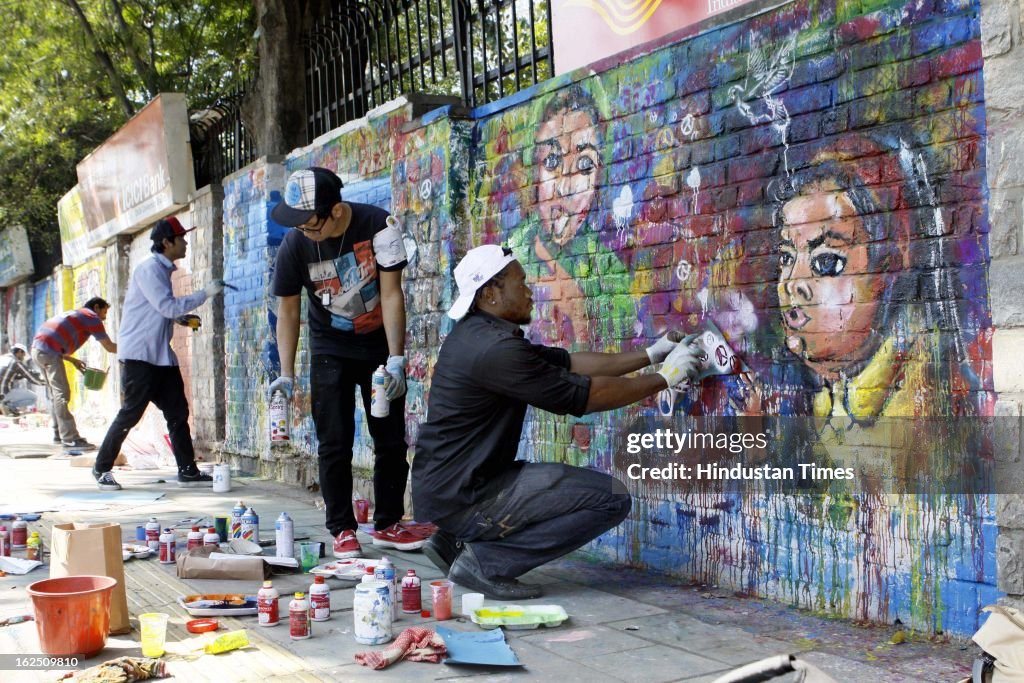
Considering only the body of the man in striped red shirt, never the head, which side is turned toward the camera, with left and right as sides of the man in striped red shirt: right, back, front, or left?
right

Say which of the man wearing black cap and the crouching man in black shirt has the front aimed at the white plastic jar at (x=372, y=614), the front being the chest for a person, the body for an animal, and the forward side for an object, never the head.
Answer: the man wearing black cap

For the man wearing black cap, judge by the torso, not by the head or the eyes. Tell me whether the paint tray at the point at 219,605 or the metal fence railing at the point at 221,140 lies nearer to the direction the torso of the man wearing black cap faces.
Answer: the paint tray

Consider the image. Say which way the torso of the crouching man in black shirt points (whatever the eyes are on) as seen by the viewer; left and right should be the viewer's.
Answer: facing to the right of the viewer

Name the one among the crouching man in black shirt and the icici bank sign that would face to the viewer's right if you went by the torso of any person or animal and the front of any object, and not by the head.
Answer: the crouching man in black shirt

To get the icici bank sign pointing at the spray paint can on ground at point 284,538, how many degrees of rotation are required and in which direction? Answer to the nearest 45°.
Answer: approximately 45° to its left

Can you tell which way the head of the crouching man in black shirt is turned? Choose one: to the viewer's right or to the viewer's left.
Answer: to the viewer's right

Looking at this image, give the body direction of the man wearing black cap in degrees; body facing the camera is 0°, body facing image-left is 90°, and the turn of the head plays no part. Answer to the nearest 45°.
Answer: approximately 0°

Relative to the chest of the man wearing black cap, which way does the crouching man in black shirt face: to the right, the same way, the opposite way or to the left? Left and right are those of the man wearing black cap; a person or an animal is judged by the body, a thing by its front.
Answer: to the left

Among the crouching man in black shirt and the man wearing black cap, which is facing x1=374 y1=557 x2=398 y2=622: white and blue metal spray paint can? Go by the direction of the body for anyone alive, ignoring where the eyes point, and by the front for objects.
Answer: the man wearing black cap

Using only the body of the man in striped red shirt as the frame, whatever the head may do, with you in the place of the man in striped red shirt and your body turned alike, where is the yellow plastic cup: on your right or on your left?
on your right

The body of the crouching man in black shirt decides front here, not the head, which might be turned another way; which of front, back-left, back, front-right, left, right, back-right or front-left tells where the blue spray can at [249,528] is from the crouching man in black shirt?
back-left

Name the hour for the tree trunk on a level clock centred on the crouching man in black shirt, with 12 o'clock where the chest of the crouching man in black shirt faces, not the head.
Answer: The tree trunk is roughly at 8 o'clock from the crouching man in black shirt.

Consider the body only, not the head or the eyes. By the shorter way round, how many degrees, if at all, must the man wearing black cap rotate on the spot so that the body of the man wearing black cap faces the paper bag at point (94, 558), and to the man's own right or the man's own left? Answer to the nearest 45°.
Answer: approximately 45° to the man's own right

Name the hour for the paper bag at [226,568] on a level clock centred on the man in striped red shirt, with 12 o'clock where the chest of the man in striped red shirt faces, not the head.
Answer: The paper bag is roughly at 3 o'clock from the man in striped red shirt.
